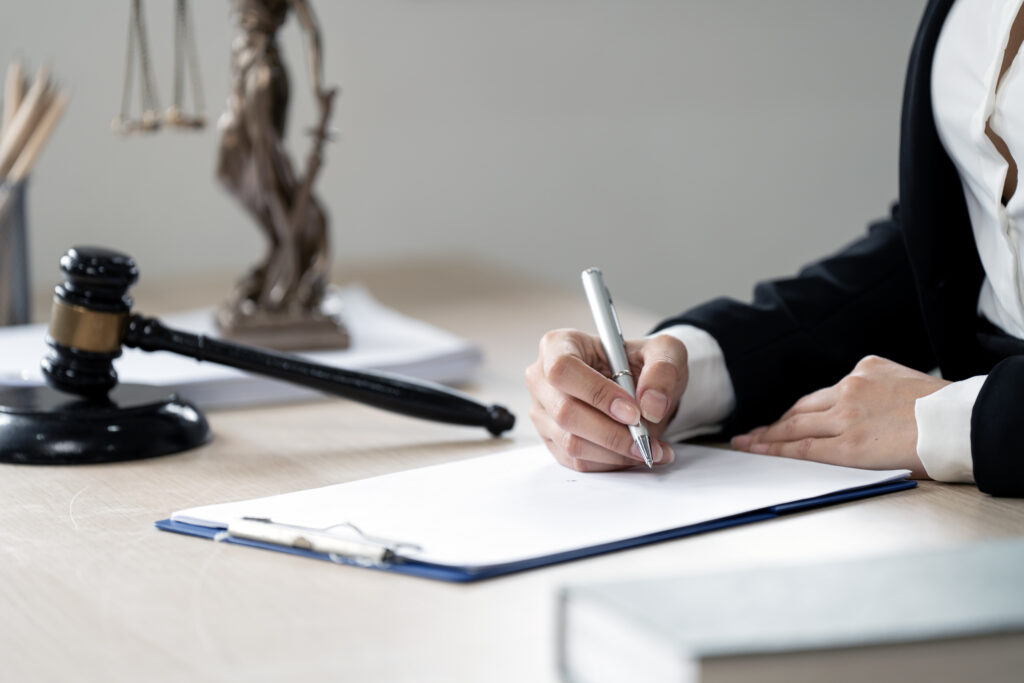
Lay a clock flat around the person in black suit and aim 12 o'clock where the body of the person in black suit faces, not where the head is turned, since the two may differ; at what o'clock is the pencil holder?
The pencil holder is roughly at 2 o'clock from the person in black suit.

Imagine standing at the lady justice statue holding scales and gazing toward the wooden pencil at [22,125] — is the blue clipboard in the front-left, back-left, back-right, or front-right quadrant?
back-left

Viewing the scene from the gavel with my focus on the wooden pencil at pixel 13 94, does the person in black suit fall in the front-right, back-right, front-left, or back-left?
back-right

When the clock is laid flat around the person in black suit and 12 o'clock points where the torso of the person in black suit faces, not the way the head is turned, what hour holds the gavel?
The gavel is roughly at 1 o'clock from the person in black suit.

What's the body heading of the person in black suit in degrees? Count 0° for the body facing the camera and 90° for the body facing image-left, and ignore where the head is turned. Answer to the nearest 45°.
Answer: approximately 45°

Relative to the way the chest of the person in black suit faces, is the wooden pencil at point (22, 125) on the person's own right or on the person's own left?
on the person's own right
